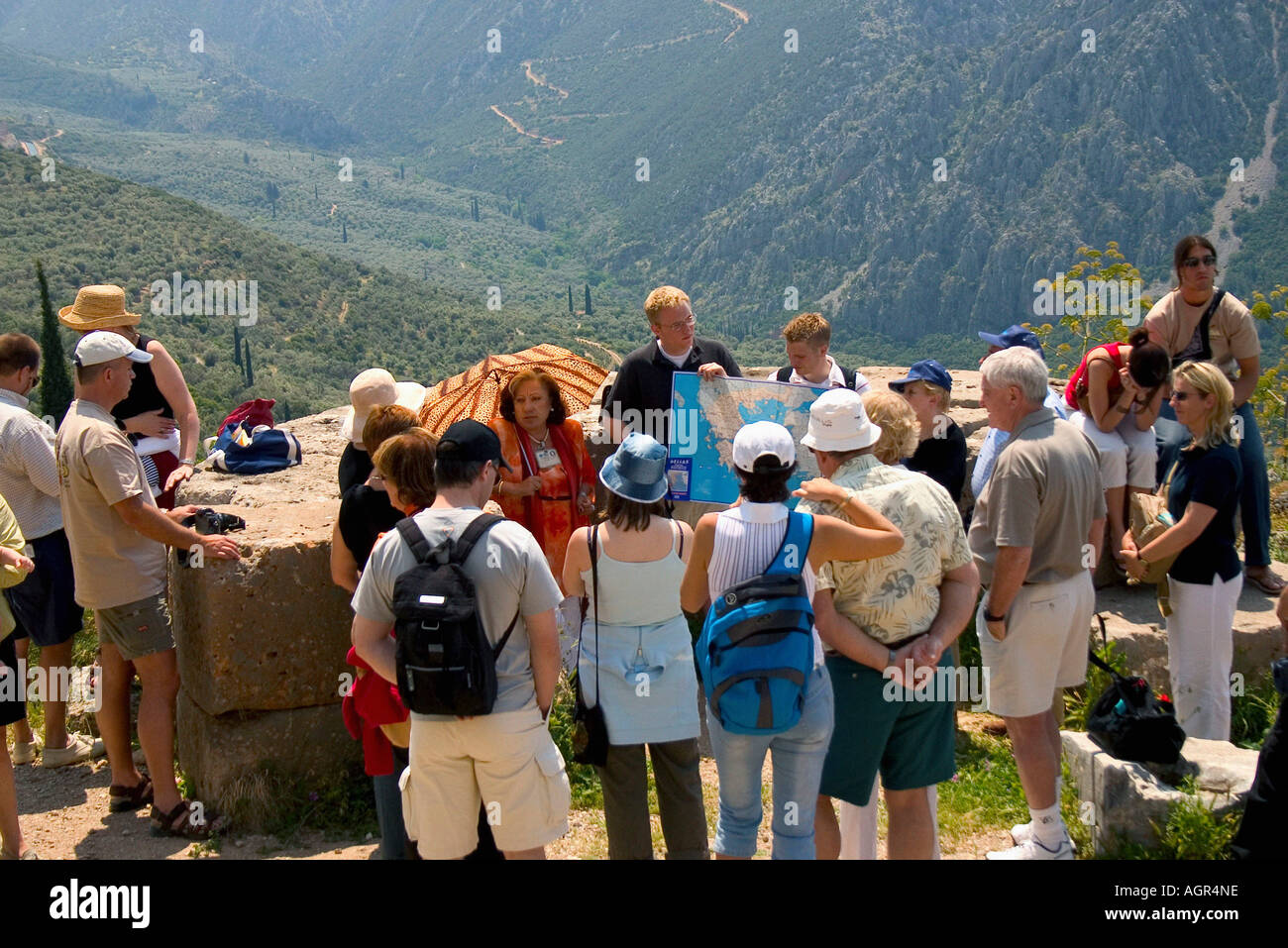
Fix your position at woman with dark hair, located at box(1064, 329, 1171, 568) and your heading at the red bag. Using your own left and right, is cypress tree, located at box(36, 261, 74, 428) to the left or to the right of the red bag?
right

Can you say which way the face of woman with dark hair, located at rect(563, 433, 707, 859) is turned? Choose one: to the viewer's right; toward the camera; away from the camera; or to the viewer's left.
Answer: away from the camera

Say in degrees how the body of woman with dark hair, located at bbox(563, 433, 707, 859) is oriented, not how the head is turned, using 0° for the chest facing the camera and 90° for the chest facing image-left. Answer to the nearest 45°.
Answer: approximately 180°

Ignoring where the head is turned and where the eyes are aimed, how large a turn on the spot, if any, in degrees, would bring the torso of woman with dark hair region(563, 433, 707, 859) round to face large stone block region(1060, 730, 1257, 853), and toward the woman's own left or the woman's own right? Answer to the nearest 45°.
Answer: approximately 90° to the woman's own right

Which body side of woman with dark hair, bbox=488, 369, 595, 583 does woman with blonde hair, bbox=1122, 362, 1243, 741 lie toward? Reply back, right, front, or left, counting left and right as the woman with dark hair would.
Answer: left

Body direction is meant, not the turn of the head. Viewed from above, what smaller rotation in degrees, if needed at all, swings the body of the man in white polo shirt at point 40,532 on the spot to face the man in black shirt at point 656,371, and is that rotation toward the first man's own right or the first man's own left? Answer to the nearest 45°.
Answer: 0° — they already face them

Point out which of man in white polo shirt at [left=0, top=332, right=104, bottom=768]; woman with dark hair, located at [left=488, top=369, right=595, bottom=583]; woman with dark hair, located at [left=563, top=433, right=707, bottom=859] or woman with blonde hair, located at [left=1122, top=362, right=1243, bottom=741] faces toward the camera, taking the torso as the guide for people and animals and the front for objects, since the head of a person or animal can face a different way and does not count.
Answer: woman with dark hair, located at [left=488, top=369, right=595, bottom=583]

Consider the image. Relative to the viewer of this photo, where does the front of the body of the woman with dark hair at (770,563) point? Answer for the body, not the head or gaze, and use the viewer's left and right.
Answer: facing away from the viewer
